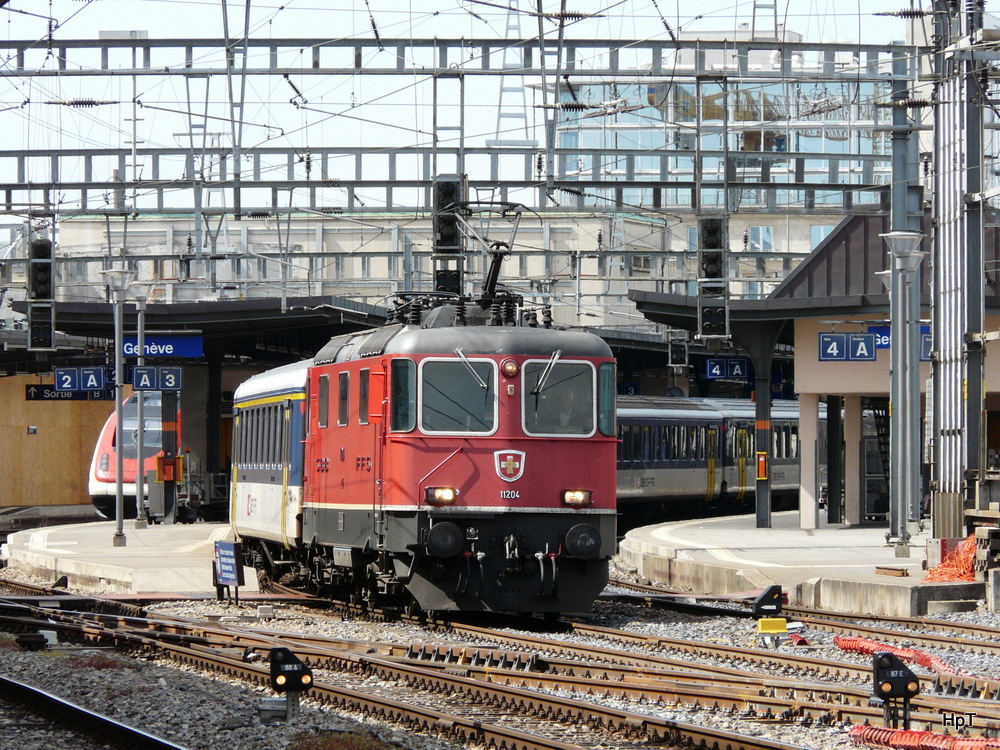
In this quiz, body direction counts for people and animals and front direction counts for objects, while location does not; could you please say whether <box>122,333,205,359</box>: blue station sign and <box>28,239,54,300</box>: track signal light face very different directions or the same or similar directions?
same or similar directions

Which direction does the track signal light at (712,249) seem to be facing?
toward the camera

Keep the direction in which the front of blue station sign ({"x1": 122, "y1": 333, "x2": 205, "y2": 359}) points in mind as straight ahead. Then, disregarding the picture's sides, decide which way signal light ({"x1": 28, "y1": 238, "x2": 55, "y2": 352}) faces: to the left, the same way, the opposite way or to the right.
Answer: the same way

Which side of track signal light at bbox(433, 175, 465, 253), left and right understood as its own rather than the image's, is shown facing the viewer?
front

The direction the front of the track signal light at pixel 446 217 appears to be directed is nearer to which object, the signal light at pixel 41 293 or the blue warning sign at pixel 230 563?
the blue warning sign

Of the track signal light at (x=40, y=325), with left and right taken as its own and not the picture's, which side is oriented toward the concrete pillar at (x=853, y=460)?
left

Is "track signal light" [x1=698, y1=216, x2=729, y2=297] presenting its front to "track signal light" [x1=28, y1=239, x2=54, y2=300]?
no

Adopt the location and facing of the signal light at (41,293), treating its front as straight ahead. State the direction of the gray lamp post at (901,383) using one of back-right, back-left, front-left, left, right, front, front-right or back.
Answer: front-left

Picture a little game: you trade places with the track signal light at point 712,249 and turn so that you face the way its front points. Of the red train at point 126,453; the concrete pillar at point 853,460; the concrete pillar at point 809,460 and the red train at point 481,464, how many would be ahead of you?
1

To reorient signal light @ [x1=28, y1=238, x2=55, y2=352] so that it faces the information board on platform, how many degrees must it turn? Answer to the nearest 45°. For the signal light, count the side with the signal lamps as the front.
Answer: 0° — it already faces it

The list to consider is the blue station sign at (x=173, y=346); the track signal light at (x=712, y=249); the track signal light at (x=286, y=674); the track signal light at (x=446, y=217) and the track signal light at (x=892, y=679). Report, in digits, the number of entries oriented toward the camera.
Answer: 5

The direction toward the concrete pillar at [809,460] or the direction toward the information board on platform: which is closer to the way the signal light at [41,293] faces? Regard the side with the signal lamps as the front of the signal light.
the information board on platform

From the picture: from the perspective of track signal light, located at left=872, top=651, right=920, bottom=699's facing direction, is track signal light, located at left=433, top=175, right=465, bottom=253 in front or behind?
behind

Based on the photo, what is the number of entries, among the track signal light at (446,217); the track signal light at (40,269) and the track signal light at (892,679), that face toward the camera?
3

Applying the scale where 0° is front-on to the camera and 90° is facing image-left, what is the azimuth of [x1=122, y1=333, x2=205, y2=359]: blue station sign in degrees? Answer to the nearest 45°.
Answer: approximately 0°

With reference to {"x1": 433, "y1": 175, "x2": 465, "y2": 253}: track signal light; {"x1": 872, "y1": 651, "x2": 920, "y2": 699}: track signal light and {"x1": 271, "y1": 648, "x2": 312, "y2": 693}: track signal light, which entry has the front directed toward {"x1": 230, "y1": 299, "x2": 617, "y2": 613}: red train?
{"x1": 433, "y1": 175, "x2": 465, "y2": 253}: track signal light

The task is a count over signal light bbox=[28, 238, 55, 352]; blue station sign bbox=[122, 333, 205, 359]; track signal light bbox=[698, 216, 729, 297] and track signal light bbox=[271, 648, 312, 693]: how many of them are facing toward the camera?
4

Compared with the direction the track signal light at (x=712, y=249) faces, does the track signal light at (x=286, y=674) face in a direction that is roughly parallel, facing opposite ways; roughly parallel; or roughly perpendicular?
roughly parallel
